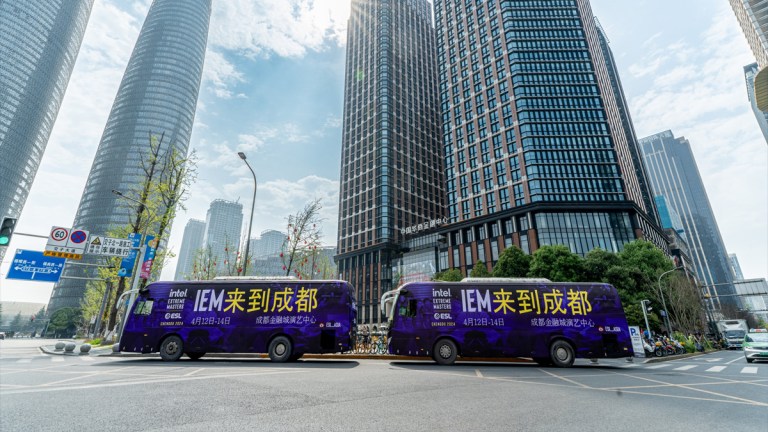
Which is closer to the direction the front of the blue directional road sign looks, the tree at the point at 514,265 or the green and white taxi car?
the green and white taxi car

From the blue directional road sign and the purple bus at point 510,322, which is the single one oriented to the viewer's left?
the purple bus

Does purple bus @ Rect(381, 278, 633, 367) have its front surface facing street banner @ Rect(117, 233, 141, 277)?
yes

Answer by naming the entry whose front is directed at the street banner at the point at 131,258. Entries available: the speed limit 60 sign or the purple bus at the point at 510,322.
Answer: the purple bus

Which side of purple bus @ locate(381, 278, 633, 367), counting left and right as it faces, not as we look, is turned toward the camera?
left

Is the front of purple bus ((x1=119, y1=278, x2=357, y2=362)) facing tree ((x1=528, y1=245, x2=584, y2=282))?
no

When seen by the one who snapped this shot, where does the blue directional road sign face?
facing the viewer

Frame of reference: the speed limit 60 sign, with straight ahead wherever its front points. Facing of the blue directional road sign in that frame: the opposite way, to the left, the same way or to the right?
the same way

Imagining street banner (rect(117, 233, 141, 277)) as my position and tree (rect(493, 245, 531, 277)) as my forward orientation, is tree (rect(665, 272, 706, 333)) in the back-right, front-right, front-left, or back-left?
front-right

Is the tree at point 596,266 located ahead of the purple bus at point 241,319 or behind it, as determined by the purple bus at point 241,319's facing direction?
behind

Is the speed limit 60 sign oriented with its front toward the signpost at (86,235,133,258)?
no

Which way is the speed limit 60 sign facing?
toward the camera

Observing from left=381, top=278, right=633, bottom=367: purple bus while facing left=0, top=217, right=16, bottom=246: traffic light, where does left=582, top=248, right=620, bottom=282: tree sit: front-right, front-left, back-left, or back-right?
back-right

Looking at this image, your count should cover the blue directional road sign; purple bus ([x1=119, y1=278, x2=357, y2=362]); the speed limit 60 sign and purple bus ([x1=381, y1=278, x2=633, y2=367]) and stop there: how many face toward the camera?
2

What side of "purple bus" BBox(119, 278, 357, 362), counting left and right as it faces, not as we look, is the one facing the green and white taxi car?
back

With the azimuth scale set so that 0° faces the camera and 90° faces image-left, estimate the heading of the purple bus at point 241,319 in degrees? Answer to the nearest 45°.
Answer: approximately 90°

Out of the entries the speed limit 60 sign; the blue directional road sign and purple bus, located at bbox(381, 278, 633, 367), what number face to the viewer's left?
1

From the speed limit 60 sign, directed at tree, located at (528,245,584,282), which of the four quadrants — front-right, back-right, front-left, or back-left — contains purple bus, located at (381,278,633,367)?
front-right

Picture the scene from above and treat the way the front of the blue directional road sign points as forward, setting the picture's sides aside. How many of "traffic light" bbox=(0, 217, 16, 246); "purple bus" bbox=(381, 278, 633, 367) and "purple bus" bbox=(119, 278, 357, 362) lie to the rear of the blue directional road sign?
0

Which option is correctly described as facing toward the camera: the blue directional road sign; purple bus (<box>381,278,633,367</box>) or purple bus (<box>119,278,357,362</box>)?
the blue directional road sign
